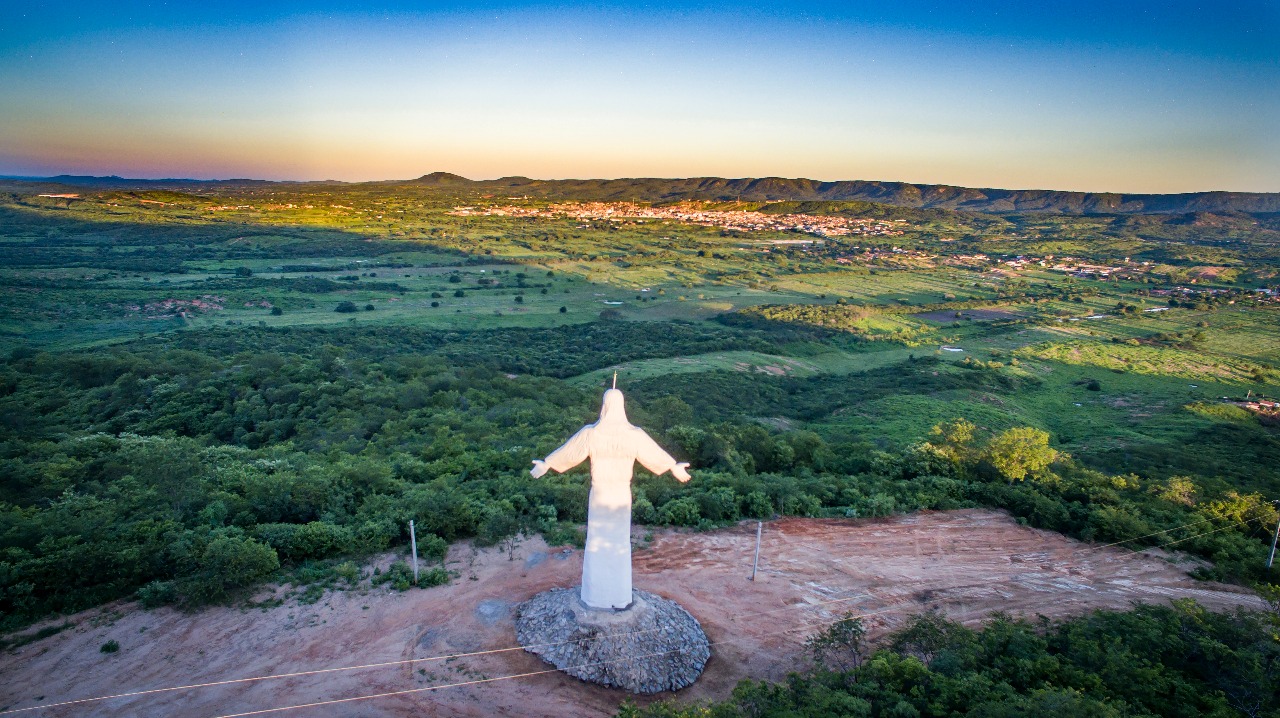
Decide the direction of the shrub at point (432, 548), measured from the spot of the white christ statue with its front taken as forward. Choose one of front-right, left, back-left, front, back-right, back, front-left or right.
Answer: front-left

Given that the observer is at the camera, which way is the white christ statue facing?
facing away from the viewer

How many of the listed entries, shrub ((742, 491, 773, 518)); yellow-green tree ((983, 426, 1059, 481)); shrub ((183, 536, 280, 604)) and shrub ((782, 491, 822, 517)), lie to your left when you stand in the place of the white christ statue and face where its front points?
1

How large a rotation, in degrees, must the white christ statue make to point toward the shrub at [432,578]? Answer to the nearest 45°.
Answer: approximately 45° to its left

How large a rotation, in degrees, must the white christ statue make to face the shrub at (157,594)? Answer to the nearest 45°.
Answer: approximately 90° to its left

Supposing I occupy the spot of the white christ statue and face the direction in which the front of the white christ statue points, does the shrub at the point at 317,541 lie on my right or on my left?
on my left

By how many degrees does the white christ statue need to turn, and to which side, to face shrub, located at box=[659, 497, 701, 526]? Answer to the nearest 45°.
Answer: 0° — it already faces it

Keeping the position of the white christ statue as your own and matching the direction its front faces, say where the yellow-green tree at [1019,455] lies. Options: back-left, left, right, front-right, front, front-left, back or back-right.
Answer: front-right

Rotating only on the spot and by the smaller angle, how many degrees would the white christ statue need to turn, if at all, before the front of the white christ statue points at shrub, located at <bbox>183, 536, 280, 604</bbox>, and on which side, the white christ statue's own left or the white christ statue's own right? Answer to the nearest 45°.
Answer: approximately 90° to the white christ statue's own left

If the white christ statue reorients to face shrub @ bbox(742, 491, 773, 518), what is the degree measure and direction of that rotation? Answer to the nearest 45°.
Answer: approximately 45° to its right
